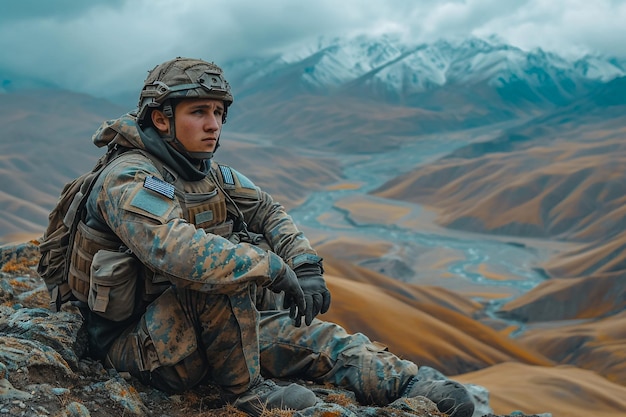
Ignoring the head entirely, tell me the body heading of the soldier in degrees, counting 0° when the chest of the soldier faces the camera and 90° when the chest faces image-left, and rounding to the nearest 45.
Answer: approximately 315°
